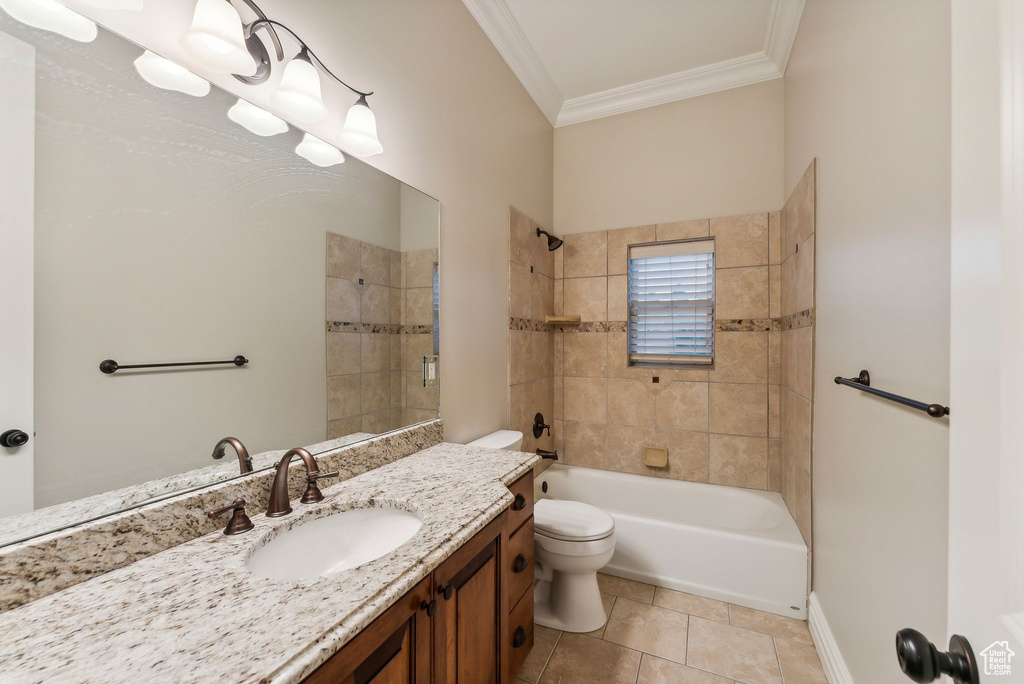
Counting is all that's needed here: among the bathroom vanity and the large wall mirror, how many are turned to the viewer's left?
0

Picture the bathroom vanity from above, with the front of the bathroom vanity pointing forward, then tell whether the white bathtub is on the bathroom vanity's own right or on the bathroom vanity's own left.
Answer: on the bathroom vanity's own left

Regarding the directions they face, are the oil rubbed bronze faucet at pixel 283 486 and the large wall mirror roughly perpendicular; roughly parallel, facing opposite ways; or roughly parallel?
roughly parallel

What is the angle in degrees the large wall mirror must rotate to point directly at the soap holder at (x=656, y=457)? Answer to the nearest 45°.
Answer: approximately 45° to its left

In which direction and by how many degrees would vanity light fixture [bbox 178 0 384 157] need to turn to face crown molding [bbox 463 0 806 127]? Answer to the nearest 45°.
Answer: approximately 45° to its left

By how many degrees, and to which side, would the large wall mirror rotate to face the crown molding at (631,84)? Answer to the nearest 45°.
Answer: approximately 45° to its left

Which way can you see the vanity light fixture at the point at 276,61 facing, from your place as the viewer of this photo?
facing the viewer and to the right of the viewer

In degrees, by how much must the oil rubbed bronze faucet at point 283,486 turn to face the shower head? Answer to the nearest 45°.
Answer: approximately 90° to its left

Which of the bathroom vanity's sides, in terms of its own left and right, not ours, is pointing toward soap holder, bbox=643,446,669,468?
left

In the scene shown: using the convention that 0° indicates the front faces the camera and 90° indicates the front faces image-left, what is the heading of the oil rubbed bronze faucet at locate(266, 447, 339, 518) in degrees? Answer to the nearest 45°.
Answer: approximately 315°

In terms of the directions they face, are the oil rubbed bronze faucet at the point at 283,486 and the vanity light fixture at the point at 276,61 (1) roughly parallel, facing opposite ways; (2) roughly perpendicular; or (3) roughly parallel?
roughly parallel

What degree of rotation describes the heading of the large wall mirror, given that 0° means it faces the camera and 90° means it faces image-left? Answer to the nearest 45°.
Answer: approximately 315°
